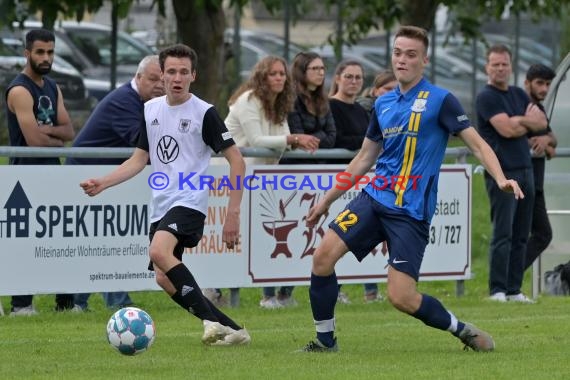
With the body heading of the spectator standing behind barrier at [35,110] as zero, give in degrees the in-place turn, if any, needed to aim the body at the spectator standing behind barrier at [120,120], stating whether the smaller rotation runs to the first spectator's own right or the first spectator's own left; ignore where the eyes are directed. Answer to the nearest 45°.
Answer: approximately 45° to the first spectator's own left

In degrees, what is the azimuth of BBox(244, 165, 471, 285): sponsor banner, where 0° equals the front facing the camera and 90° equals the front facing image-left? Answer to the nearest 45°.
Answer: approximately 0°

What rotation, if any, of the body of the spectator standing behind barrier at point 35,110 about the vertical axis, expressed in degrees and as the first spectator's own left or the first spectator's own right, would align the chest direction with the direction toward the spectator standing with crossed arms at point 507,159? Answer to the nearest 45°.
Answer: approximately 45° to the first spectator's own left

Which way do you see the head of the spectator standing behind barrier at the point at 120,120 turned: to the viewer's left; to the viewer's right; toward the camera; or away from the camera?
to the viewer's right

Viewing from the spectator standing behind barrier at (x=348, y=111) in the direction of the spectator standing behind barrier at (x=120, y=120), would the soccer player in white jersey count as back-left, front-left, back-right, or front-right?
front-left

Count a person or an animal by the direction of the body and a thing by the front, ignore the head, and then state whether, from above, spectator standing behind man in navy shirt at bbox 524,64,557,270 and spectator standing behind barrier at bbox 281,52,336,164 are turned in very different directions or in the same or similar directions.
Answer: same or similar directions

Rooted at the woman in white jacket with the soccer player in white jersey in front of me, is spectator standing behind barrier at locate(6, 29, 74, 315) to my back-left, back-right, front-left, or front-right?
front-right

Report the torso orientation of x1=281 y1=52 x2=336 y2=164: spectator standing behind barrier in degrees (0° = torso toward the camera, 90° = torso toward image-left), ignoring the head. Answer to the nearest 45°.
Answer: approximately 315°

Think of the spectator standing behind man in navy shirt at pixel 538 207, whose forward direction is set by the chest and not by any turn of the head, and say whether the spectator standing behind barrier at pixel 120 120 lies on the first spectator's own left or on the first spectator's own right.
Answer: on the first spectator's own right

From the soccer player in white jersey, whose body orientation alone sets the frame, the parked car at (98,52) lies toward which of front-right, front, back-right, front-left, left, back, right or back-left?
back

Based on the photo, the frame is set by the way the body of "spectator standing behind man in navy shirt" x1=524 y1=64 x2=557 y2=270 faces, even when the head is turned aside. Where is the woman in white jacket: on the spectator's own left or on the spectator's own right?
on the spectator's own right
